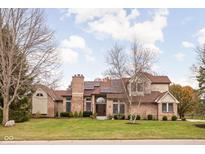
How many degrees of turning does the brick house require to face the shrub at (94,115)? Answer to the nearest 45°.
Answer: approximately 45° to its right

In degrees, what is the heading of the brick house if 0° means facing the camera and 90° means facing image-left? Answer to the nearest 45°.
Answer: approximately 0°
